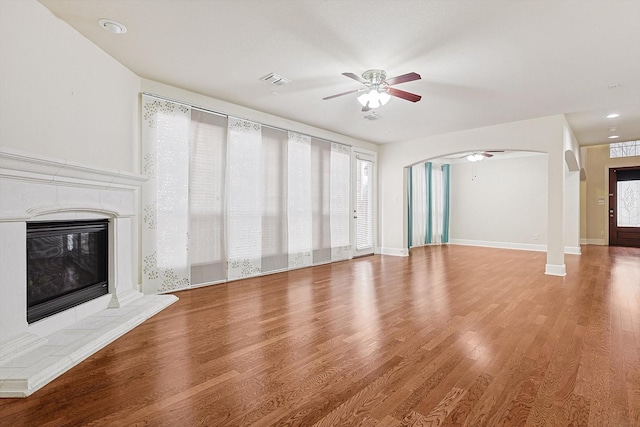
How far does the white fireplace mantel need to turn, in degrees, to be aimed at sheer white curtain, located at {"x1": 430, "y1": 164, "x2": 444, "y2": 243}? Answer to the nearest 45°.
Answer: approximately 45° to its left

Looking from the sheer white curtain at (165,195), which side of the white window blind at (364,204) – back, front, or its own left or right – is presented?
right

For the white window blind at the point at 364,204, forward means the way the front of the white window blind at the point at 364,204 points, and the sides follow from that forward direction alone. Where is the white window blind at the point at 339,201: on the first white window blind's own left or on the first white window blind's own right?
on the first white window blind's own right

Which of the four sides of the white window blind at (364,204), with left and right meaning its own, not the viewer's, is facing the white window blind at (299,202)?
right

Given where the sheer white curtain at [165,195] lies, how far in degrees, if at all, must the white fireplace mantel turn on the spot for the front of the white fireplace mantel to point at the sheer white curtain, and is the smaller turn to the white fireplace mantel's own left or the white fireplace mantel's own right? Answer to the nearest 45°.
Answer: approximately 90° to the white fireplace mantel's own left

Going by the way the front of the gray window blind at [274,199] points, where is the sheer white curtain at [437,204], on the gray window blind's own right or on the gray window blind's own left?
on the gray window blind's own left

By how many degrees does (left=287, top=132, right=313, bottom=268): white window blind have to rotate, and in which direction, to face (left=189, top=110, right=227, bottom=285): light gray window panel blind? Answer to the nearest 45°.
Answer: approximately 90° to its right

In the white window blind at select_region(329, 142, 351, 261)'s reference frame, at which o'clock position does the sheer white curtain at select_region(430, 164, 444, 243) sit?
The sheer white curtain is roughly at 9 o'clock from the white window blind.

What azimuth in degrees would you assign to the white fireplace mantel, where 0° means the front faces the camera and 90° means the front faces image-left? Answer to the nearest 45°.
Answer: approximately 315°

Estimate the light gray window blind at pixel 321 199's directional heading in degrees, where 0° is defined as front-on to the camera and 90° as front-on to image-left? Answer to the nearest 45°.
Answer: approximately 315°

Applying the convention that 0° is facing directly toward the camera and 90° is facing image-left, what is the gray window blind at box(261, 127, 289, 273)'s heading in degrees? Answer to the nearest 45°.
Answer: approximately 315°
